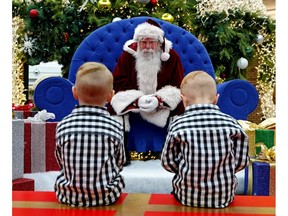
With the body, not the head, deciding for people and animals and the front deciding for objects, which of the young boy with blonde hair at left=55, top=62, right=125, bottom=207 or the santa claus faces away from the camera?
the young boy with blonde hair

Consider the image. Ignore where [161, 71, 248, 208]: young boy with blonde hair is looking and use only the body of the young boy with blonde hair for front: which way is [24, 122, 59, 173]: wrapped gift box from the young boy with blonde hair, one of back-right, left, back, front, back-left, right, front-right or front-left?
front-left

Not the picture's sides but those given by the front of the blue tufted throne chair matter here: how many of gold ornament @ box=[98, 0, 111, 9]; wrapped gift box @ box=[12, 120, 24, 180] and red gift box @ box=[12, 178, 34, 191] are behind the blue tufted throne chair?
1

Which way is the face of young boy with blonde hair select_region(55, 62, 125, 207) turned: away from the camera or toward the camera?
away from the camera

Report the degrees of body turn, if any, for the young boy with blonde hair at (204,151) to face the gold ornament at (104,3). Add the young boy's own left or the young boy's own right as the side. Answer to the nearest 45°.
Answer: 0° — they already face it

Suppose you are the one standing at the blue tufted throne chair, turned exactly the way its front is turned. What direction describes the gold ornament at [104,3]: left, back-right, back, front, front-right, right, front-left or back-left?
back

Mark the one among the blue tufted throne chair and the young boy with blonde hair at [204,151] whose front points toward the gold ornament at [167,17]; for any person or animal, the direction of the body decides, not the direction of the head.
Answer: the young boy with blonde hair

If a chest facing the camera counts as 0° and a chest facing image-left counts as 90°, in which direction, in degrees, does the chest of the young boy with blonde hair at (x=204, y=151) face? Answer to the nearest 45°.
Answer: approximately 180°

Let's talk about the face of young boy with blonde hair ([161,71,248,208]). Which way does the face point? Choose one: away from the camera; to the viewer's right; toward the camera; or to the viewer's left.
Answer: away from the camera

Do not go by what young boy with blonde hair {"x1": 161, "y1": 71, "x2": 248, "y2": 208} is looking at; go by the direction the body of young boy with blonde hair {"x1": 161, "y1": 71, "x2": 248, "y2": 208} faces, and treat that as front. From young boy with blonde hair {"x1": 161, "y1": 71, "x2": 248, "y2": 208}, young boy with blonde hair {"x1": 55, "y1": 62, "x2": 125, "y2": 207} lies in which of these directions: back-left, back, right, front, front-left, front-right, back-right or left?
left

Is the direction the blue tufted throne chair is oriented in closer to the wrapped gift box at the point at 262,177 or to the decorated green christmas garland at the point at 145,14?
the wrapped gift box

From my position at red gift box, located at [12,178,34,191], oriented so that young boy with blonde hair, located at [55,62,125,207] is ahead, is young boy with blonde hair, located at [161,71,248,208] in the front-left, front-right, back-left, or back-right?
front-left

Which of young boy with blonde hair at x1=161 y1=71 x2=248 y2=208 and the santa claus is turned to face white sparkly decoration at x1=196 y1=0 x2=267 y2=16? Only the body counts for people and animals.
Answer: the young boy with blonde hair

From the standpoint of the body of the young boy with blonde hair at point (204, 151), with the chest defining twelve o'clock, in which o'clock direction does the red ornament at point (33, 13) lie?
The red ornament is roughly at 11 o'clock from the young boy with blonde hair.

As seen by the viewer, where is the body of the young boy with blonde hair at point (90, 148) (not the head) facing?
away from the camera

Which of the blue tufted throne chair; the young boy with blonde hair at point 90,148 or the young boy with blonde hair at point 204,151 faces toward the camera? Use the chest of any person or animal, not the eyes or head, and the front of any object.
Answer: the blue tufted throne chair

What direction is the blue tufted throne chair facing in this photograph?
toward the camera

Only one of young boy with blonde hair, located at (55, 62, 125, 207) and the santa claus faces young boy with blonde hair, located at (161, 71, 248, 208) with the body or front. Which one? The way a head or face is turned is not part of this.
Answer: the santa claus
